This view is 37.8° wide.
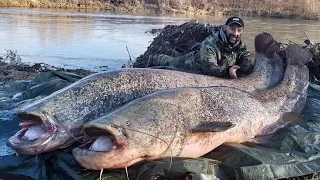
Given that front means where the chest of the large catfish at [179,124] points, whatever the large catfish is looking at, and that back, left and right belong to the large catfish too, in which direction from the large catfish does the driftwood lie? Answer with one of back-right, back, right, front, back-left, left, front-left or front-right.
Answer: back-right
